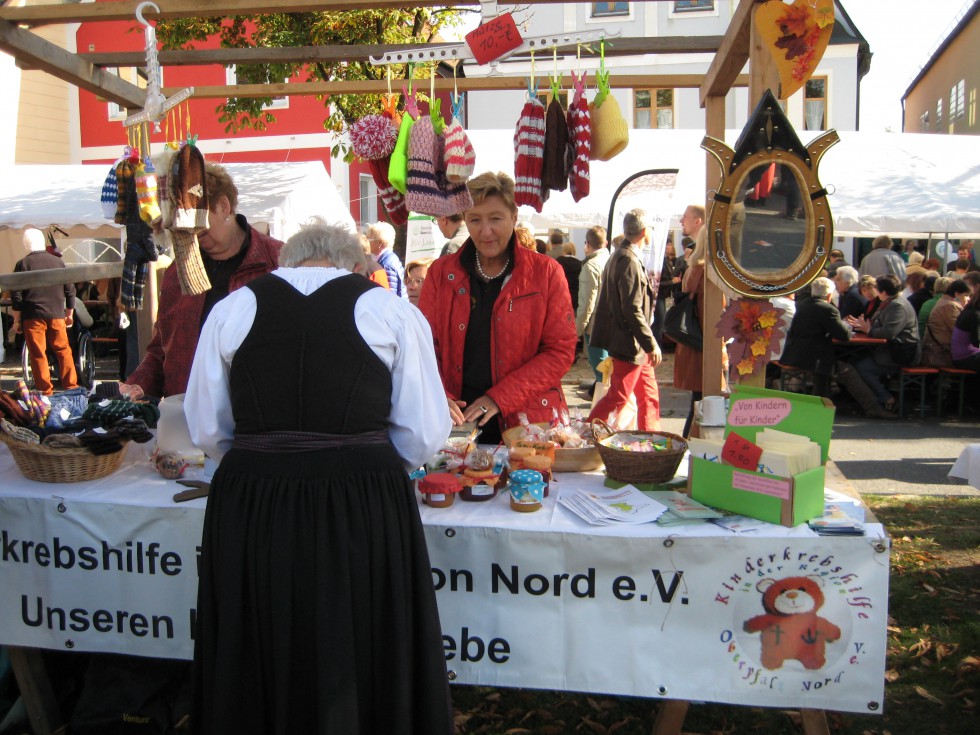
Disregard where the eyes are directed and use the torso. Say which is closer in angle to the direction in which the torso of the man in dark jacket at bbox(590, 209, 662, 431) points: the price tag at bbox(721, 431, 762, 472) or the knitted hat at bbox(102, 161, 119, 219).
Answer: the price tag

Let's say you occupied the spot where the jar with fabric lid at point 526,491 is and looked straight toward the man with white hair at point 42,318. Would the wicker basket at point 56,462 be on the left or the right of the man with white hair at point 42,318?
left

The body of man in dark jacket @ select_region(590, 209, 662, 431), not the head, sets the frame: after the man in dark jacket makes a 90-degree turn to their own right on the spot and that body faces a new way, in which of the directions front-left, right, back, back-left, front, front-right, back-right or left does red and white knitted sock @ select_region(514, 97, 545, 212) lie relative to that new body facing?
front

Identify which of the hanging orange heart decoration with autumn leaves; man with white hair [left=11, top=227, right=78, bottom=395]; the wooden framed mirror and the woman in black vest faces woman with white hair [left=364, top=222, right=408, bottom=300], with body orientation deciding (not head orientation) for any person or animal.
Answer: the woman in black vest

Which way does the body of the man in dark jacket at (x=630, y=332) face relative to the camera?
to the viewer's right

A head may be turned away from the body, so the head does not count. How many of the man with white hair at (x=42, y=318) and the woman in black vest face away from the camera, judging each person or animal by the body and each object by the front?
2

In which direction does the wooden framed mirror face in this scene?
toward the camera

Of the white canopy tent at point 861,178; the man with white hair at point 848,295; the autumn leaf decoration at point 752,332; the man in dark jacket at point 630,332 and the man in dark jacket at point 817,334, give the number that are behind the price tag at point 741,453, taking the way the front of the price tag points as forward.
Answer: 5

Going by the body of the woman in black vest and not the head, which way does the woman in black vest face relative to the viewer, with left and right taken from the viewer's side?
facing away from the viewer

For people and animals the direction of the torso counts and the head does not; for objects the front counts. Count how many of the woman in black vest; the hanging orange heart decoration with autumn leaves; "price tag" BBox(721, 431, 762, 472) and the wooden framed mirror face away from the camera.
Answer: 1

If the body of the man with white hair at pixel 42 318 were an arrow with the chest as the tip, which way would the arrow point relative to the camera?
away from the camera

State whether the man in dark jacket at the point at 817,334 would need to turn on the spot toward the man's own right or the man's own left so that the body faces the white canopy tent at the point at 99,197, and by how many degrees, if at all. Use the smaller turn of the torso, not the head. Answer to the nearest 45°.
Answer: approximately 135° to the man's own left
